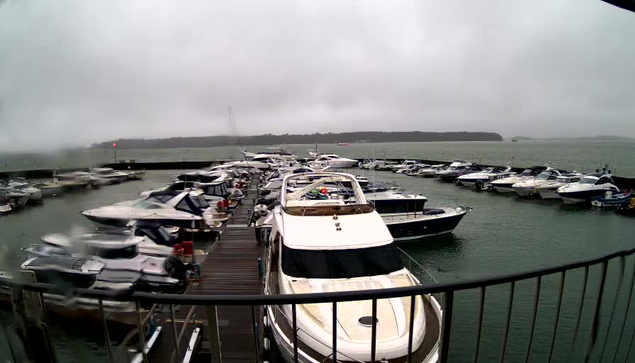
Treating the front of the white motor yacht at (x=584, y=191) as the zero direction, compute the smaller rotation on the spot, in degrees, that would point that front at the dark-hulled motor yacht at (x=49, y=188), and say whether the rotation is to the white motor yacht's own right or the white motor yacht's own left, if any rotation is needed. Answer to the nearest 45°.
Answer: approximately 45° to the white motor yacht's own left

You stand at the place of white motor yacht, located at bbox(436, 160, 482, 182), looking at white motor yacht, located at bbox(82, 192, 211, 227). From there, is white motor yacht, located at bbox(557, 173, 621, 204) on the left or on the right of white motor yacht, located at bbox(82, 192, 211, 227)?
left

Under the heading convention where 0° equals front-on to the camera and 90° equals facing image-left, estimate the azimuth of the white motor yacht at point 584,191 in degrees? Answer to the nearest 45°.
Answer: approximately 45°

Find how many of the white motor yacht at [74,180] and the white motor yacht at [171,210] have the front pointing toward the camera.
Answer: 0

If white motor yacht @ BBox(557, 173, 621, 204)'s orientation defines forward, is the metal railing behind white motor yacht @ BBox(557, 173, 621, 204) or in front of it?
in front

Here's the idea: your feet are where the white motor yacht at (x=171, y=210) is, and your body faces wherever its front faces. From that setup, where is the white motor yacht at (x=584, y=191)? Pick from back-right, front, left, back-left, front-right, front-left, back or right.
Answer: back

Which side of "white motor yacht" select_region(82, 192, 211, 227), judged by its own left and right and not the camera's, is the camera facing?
left

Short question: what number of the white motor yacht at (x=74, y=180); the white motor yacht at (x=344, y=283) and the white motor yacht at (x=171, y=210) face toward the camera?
1
